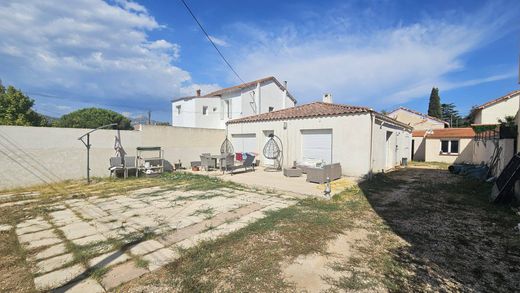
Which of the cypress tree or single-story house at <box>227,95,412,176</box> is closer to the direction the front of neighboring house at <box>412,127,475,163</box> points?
the single-story house

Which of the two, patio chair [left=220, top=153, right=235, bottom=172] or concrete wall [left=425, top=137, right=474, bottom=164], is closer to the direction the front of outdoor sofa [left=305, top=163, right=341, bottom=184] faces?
the patio chair

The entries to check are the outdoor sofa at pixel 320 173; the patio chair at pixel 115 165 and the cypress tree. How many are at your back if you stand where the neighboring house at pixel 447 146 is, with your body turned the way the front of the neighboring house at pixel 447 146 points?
1

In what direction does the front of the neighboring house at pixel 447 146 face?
toward the camera

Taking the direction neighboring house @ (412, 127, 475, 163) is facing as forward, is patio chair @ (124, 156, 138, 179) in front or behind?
in front

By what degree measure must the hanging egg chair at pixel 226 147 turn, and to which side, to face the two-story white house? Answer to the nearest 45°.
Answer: approximately 180°

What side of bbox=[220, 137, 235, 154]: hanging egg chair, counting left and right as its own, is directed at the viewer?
front

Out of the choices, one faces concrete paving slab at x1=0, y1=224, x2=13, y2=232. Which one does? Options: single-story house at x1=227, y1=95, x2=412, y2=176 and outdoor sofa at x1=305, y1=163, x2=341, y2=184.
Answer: the single-story house

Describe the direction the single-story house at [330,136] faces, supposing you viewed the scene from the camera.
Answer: facing the viewer and to the left of the viewer

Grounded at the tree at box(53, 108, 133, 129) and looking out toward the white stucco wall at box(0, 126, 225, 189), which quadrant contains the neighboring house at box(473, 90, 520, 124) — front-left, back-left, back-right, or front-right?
front-left

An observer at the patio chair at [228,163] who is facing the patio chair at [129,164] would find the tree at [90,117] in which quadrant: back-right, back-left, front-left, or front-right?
front-right

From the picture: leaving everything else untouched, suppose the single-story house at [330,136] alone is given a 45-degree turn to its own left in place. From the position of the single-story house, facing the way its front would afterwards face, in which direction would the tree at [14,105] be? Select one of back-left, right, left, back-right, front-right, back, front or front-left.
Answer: right

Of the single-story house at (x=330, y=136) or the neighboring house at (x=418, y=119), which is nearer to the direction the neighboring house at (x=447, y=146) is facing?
the single-story house

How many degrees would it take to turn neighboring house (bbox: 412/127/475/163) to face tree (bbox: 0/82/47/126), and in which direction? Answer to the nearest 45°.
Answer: approximately 45° to its right
